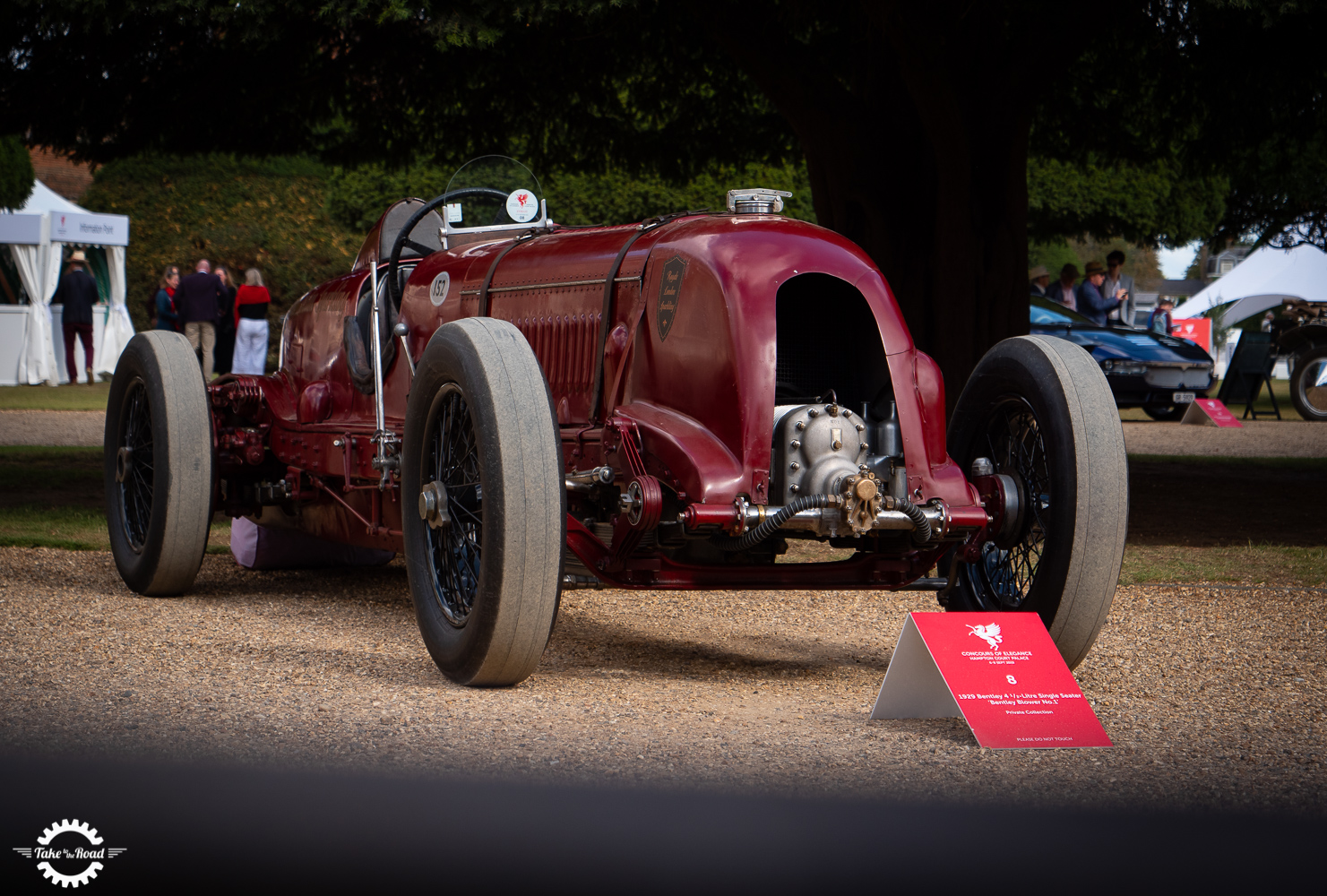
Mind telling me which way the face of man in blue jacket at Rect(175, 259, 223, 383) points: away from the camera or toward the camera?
away from the camera

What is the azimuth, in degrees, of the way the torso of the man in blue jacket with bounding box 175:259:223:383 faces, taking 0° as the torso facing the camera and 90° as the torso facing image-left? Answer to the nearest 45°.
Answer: approximately 180°

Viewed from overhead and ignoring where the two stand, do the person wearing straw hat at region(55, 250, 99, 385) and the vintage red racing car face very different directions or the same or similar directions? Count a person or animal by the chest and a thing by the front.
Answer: very different directions

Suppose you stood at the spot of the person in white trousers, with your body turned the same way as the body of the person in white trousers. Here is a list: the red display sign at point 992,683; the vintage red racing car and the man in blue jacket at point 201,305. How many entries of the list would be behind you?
2

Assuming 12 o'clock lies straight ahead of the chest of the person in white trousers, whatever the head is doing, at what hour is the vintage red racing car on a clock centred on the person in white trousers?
The vintage red racing car is roughly at 6 o'clock from the person in white trousers.

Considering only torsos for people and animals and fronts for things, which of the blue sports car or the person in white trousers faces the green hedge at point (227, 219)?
the person in white trousers

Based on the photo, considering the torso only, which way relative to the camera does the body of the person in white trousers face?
away from the camera

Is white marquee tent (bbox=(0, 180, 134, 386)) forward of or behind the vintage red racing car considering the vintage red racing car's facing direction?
behind

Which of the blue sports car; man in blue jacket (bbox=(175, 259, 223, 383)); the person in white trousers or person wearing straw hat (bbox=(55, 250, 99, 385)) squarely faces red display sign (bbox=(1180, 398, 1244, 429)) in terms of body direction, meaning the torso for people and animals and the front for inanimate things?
the blue sports car

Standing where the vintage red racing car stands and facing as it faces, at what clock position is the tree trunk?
The tree trunk is roughly at 8 o'clock from the vintage red racing car.

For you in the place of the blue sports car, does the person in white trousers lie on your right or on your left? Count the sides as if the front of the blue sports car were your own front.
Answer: on your right
